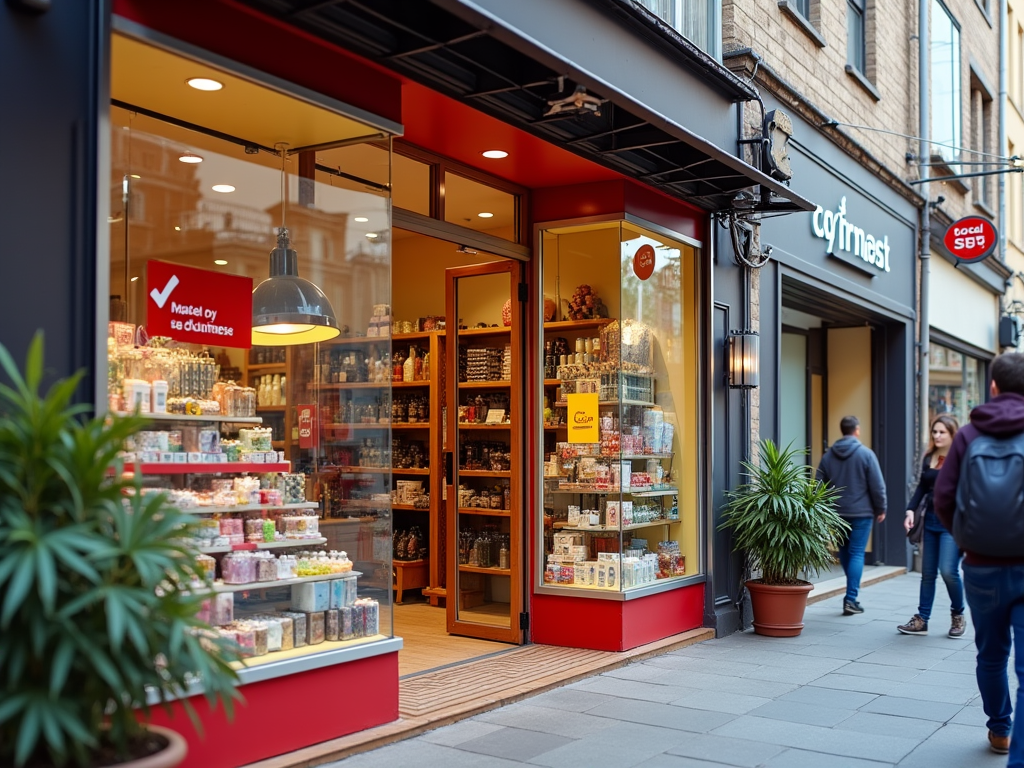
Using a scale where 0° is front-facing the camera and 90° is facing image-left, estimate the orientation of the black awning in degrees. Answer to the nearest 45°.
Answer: approximately 315°

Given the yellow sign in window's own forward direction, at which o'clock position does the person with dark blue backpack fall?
The person with dark blue backpack is roughly at 11 o'clock from the yellow sign in window.

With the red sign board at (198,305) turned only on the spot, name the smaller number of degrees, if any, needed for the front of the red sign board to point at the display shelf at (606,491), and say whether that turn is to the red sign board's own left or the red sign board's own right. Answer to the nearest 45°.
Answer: approximately 90° to the red sign board's own left

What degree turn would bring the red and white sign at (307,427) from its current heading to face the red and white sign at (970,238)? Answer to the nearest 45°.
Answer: approximately 135° to its left

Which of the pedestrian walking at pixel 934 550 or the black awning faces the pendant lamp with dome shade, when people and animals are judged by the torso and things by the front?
the pedestrian walking

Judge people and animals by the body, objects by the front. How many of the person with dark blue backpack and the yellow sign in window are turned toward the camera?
1

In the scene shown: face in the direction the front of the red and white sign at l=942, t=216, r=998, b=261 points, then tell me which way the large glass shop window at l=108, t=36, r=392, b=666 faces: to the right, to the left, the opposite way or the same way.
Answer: to the left

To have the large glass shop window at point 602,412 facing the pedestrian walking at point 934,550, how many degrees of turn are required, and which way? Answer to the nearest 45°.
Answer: approximately 45° to its left

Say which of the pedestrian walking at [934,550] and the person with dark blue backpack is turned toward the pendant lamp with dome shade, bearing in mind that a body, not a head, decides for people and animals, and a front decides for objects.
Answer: the pedestrian walking

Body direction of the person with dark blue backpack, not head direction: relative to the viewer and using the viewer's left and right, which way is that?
facing away from the viewer

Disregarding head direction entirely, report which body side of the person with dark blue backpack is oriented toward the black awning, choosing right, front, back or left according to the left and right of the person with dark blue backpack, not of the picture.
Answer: left

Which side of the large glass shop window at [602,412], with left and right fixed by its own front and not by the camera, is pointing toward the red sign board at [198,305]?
right
